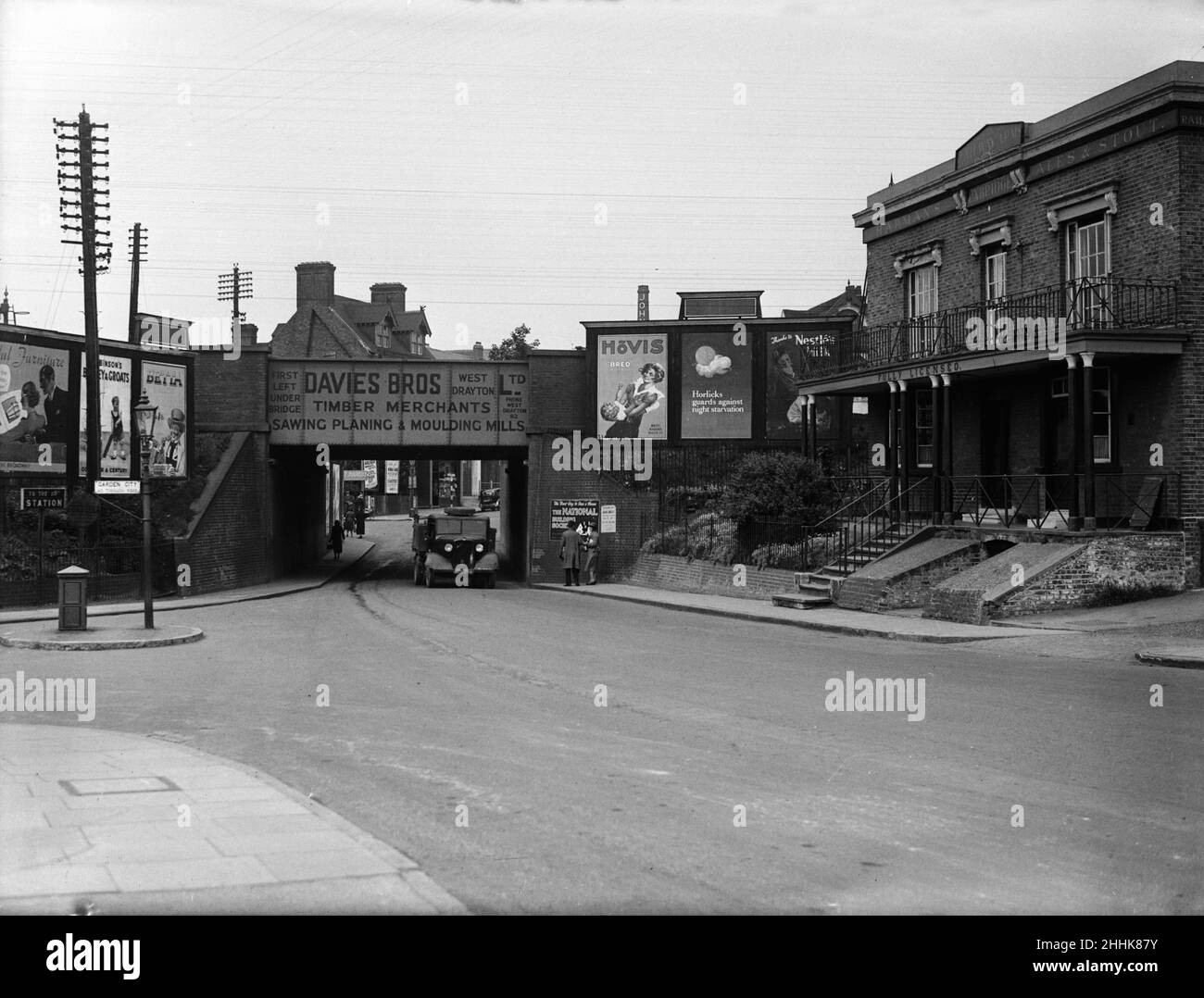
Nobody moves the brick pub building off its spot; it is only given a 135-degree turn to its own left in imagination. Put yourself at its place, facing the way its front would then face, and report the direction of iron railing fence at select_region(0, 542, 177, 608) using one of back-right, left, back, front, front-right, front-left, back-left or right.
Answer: back

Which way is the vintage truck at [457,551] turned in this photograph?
toward the camera

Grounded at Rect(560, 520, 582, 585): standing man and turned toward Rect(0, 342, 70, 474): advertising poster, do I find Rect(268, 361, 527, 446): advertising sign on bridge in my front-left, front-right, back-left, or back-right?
front-right

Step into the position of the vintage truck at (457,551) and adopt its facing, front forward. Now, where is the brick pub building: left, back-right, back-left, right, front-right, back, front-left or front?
front-left

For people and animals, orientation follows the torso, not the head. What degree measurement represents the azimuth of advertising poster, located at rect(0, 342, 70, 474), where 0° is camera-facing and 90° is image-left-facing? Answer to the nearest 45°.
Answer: approximately 315°

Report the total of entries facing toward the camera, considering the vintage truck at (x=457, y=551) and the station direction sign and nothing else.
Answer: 2

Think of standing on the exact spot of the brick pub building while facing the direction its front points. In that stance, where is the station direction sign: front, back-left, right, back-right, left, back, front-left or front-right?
front-right

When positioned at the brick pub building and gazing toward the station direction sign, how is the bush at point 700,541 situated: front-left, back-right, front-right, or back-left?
front-right

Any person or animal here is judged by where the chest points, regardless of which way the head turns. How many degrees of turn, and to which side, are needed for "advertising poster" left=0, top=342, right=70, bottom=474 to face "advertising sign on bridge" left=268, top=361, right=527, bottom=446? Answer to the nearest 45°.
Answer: approximately 90° to its left

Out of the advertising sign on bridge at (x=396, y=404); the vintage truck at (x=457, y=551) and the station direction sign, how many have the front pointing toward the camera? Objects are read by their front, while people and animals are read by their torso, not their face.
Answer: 3

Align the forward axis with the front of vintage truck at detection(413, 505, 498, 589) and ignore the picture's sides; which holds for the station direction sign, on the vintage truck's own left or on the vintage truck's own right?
on the vintage truck's own right

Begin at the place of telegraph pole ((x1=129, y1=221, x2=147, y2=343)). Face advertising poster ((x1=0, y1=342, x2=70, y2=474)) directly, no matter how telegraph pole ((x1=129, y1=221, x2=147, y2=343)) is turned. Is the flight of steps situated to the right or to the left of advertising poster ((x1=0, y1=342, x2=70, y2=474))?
left

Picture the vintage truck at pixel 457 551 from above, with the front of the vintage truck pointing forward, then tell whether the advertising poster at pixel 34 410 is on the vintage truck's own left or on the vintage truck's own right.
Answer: on the vintage truck's own right
